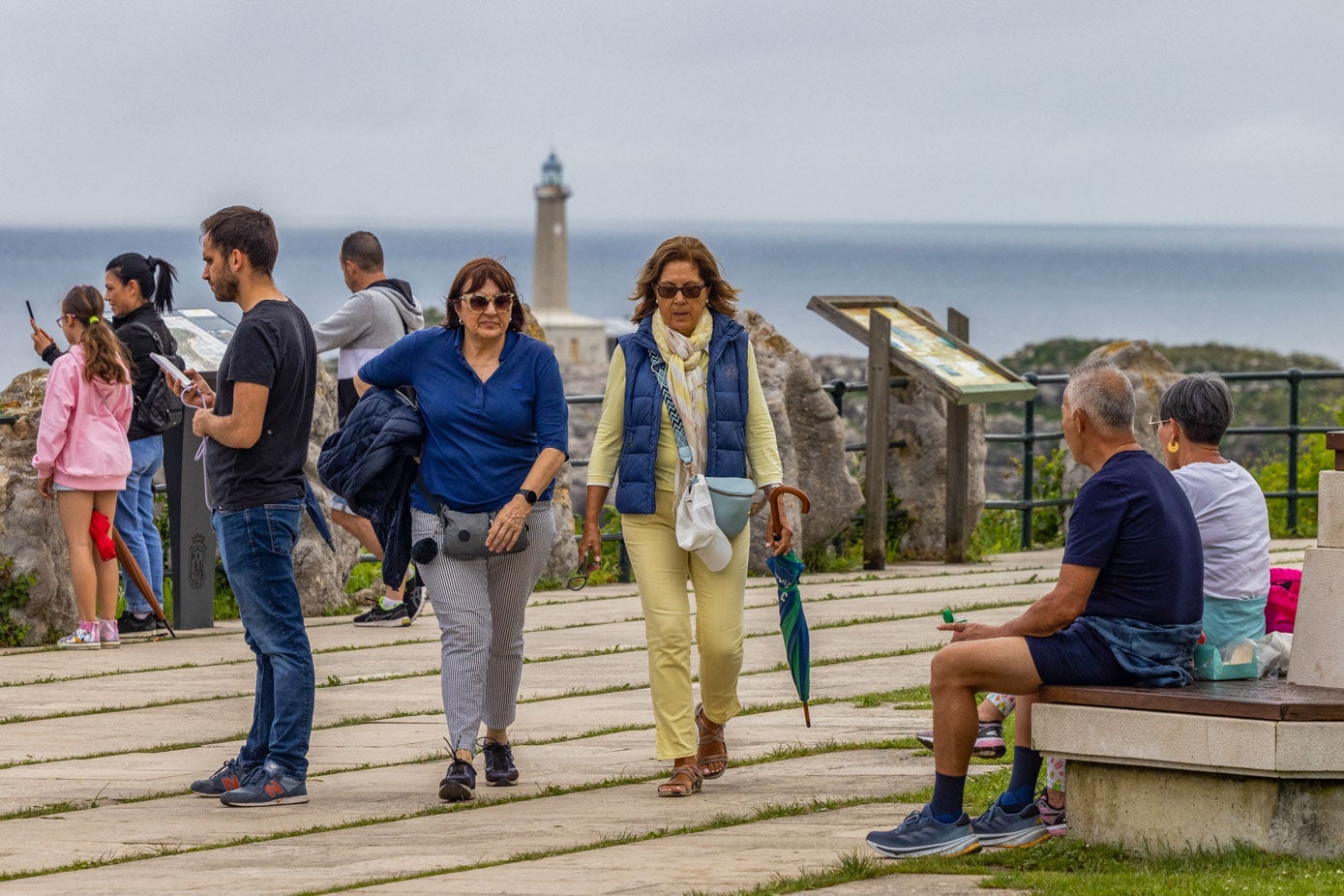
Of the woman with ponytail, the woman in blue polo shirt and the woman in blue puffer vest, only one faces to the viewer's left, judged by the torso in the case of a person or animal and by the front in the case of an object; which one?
the woman with ponytail

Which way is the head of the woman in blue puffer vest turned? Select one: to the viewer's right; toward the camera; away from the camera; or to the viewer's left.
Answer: toward the camera

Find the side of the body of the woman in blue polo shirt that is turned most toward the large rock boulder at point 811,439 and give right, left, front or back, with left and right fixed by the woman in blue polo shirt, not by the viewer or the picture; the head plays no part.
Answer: back

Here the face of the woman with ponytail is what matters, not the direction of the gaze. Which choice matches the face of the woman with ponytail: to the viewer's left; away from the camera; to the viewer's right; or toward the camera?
to the viewer's left

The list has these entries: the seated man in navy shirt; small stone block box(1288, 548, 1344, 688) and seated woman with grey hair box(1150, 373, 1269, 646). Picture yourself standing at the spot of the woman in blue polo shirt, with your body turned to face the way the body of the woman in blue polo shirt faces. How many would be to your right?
0

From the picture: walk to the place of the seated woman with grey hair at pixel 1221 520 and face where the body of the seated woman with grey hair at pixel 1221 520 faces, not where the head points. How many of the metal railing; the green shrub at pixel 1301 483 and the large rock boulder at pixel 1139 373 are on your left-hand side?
0

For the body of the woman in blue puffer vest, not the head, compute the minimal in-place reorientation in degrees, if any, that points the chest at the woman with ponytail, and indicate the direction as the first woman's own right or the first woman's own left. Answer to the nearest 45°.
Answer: approximately 135° to the first woman's own right

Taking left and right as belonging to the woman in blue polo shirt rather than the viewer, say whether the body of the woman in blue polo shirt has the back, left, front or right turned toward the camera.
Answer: front

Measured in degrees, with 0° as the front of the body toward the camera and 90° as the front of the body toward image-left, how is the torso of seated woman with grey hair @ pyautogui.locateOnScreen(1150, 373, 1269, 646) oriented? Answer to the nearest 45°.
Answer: approximately 135°

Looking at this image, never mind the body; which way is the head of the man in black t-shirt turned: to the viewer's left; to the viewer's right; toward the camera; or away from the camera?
to the viewer's left

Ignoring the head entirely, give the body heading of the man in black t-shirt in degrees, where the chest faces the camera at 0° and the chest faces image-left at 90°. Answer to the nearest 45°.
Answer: approximately 90°

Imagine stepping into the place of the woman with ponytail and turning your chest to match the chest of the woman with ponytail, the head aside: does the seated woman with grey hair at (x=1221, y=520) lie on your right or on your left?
on your left

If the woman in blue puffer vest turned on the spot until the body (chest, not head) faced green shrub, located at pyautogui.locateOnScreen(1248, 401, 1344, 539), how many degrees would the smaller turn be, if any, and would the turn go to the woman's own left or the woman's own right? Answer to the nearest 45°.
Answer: approximately 135° to the woman's own left

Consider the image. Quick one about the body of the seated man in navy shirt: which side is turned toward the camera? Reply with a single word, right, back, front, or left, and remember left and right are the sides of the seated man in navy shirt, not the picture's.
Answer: left
